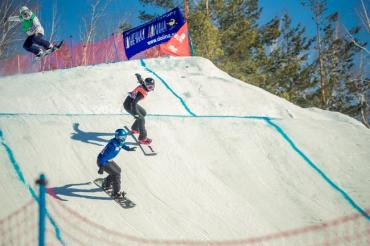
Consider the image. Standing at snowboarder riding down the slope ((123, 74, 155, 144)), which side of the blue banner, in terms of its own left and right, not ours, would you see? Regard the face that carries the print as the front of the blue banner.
front

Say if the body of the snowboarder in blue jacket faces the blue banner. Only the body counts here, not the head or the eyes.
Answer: no

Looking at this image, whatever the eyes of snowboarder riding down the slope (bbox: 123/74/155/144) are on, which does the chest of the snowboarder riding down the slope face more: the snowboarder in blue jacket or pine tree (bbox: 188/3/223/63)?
the snowboarder in blue jacket

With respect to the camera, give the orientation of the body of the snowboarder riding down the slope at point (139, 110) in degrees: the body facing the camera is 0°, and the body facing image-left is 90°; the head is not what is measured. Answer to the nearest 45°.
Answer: approximately 315°

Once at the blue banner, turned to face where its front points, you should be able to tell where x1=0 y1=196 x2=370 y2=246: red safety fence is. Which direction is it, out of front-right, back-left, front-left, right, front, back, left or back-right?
front

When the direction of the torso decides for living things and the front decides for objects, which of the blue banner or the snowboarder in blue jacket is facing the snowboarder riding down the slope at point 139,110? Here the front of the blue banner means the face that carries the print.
the blue banner

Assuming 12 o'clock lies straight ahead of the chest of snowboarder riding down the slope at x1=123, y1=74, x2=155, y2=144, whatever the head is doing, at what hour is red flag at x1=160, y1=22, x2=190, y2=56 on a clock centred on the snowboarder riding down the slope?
The red flag is roughly at 8 o'clock from the snowboarder riding down the slope.

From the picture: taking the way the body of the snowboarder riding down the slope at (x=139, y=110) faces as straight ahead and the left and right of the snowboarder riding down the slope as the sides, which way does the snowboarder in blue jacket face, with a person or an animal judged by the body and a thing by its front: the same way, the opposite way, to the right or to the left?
the same way

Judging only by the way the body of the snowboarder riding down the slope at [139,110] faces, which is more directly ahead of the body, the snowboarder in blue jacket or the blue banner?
the snowboarder in blue jacket

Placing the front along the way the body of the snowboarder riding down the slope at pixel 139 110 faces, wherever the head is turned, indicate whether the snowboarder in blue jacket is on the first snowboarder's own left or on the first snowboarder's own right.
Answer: on the first snowboarder's own right

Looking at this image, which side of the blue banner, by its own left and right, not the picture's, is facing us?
front

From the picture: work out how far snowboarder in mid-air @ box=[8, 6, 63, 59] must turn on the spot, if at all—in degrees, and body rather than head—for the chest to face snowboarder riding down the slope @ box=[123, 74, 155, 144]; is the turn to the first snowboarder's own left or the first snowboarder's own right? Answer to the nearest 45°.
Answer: approximately 90° to the first snowboarder's own left
